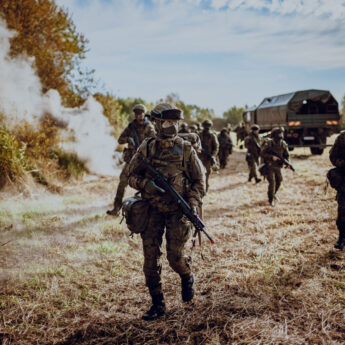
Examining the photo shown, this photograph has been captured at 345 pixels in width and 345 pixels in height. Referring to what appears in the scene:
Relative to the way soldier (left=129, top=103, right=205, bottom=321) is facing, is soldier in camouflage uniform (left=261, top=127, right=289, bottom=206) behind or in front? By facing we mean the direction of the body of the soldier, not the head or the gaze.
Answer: behind

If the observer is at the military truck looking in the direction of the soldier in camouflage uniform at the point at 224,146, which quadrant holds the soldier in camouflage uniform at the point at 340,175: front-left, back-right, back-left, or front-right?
front-left

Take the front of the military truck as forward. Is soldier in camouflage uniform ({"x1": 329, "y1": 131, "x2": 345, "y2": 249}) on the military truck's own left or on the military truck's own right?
on the military truck's own left

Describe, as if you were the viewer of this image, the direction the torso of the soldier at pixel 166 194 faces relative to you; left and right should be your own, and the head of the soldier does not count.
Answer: facing the viewer
